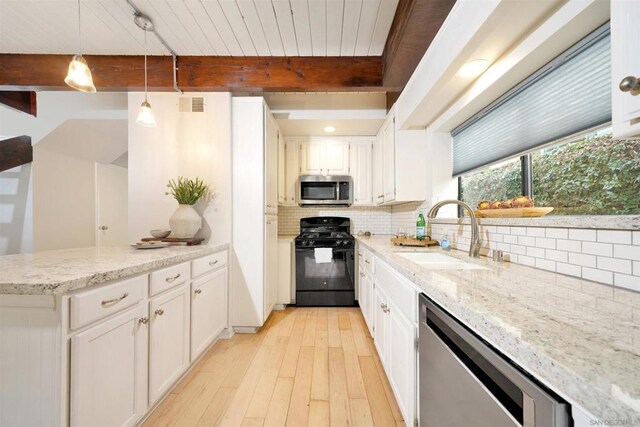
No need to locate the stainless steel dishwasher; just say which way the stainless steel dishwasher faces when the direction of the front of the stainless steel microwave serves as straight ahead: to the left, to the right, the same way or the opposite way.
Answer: to the right

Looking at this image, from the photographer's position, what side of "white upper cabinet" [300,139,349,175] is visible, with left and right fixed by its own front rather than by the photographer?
front

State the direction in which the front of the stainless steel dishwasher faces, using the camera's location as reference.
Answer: facing the viewer and to the left of the viewer

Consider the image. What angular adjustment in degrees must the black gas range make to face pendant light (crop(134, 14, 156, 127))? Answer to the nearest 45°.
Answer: approximately 45° to its right

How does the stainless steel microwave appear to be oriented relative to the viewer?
toward the camera

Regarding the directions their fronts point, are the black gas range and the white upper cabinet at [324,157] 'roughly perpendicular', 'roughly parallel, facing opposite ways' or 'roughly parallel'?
roughly parallel

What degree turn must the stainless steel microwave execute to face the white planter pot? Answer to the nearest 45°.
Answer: approximately 45° to its right

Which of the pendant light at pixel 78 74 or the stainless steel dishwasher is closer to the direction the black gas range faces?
the stainless steel dishwasher

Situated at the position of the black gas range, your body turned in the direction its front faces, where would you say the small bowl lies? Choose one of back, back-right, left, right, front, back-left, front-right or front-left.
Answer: front-right

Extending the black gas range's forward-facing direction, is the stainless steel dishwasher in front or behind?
in front

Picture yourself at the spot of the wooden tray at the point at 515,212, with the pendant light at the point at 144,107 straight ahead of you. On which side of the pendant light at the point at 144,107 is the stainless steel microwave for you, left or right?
right

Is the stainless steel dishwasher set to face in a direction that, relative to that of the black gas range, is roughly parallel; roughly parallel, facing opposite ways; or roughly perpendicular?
roughly perpendicular

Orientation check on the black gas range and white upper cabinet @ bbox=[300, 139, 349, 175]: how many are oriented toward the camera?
2

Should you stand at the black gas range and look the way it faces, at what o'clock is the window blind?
The window blind is roughly at 11 o'clock from the black gas range.
